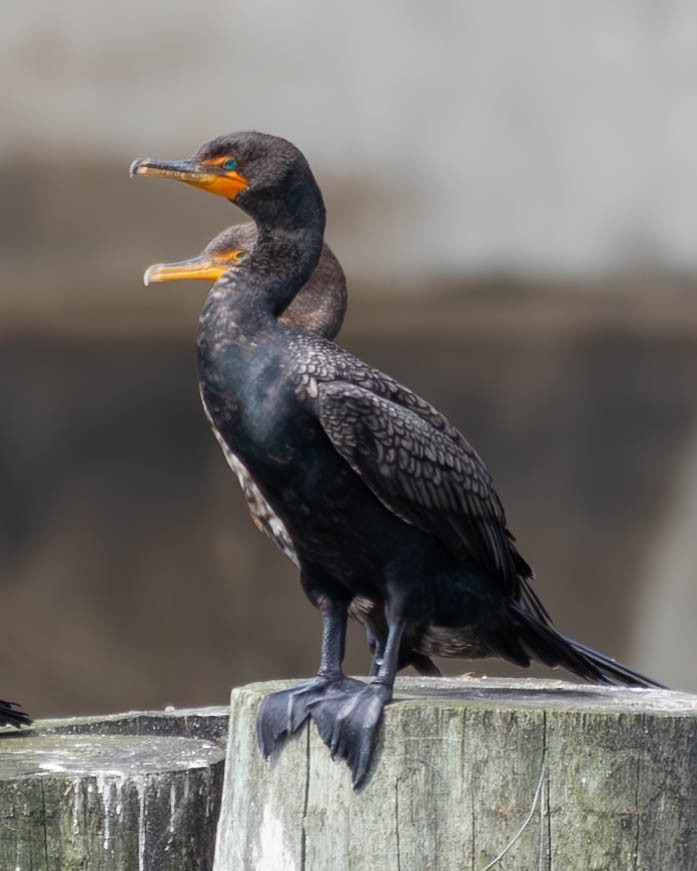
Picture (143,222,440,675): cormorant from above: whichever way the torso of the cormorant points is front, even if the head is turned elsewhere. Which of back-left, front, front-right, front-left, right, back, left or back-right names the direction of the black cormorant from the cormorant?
left

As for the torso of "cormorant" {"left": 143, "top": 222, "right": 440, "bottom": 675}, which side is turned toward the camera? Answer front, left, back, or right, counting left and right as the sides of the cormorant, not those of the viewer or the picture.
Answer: left
